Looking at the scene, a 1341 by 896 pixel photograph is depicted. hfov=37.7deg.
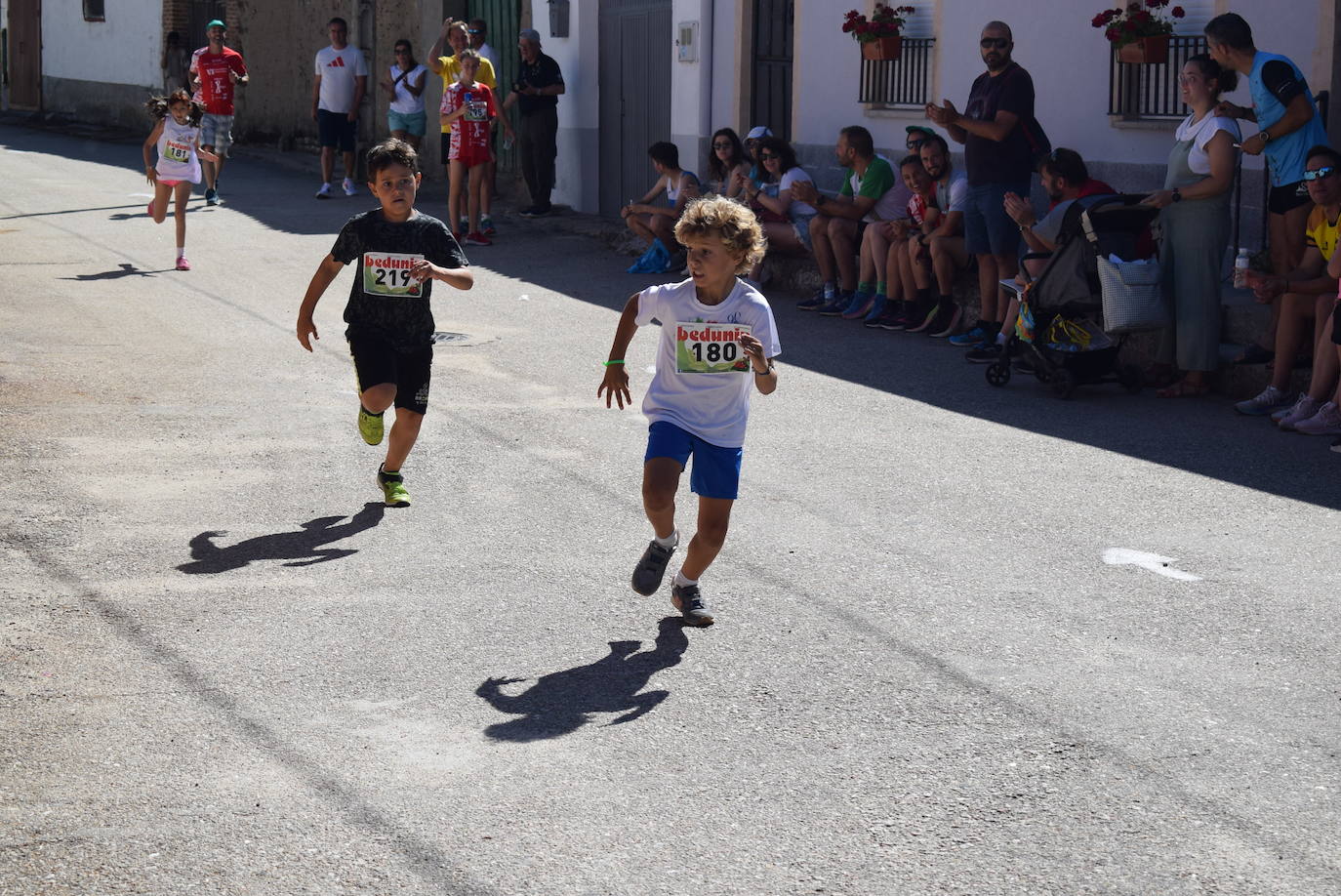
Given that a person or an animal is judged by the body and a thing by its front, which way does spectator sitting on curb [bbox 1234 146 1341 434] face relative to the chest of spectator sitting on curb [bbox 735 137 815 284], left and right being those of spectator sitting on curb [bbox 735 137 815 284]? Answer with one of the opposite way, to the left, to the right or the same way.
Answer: the same way

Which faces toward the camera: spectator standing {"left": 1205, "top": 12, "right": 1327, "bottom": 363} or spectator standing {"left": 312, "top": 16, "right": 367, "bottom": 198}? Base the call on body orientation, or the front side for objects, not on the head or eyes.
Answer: spectator standing {"left": 312, "top": 16, "right": 367, "bottom": 198}

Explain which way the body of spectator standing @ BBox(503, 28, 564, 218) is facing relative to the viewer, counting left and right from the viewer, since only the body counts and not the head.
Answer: facing the viewer and to the left of the viewer

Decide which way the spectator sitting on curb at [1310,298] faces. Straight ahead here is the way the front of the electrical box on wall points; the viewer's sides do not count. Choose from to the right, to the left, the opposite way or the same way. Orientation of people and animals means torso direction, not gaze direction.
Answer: the same way

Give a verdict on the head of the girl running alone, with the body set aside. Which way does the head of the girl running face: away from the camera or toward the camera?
toward the camera

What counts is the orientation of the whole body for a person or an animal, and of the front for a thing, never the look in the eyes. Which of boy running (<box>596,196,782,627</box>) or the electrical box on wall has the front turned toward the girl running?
the electrical box on wall

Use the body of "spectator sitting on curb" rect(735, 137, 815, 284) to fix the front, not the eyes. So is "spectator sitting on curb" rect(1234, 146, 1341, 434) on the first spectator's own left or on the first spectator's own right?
on the first spectator's own left

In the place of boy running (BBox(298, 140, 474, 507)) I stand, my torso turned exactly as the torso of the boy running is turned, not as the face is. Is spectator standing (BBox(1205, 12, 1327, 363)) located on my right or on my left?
on my left

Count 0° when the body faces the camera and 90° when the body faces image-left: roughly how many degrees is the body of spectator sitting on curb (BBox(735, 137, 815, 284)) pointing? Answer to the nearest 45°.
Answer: approximately 45°

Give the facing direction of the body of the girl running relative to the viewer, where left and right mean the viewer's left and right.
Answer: facing the viewer

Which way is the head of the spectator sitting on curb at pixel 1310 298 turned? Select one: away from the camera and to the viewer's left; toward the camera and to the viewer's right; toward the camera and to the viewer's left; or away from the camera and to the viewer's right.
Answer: toward the camera and to the viewer's left

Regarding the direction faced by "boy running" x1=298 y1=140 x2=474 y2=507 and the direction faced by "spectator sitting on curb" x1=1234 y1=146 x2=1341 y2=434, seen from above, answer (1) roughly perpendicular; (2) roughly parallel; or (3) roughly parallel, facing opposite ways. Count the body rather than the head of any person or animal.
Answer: roughly perpendicular

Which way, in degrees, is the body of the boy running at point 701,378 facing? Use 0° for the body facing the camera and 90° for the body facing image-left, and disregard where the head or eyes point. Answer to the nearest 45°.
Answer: approximately 0°

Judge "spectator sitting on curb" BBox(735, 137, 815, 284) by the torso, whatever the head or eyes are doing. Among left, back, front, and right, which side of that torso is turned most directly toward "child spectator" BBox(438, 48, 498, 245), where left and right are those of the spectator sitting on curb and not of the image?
right
